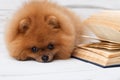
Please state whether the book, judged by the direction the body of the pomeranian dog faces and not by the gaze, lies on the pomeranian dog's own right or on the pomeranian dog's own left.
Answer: on the pomeranian dog's own left

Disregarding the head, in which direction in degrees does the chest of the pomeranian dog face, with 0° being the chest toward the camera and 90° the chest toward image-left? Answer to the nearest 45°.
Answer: approximately 0°
